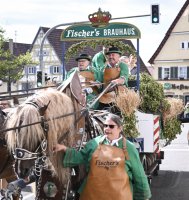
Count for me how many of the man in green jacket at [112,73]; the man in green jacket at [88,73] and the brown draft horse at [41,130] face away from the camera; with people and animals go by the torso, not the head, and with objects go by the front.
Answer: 0

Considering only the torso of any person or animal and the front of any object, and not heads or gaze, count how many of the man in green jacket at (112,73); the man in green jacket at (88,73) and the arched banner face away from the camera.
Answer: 0

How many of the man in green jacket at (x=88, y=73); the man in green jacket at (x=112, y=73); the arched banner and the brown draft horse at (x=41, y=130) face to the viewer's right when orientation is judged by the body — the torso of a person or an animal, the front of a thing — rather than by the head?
0

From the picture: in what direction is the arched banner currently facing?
toward the camera

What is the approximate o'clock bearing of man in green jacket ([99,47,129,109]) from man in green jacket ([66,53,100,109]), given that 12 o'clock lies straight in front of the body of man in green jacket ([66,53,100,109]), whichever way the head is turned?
man in green jacket ([99,47,129,109]) is roughly at 8 o'clock from man in green jacket ([66,53,100,109]).

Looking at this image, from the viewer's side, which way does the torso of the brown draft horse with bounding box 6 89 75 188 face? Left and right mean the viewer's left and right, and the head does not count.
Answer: facing the viewer and to the left of the viewer

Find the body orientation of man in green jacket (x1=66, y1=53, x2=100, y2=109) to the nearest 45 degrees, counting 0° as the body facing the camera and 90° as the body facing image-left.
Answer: approximately 45°

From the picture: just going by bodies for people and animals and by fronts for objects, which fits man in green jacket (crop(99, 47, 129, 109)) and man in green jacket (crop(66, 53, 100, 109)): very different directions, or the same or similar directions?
same or similar directions

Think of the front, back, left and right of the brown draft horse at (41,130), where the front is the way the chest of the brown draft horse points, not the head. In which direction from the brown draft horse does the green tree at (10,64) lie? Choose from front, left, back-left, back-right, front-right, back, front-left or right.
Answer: back-right

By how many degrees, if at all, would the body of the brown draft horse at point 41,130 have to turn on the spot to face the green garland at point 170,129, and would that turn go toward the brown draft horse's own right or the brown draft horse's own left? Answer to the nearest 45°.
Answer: approximately 180°

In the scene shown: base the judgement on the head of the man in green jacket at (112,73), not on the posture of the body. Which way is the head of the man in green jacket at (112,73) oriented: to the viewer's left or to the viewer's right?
to the viewer's left
